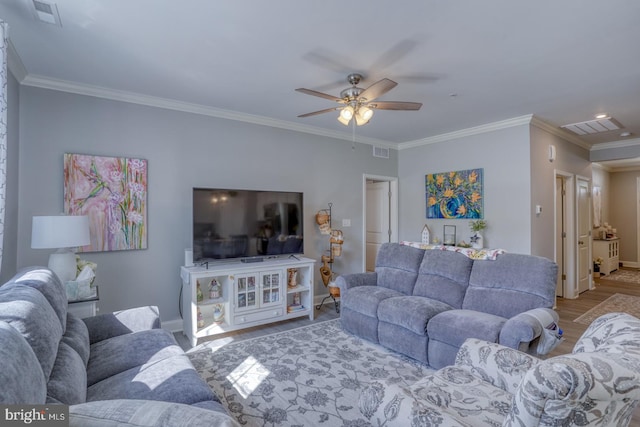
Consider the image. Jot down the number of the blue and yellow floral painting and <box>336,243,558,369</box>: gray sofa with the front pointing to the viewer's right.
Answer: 0

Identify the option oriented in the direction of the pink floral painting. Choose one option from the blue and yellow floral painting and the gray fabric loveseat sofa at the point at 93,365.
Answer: the blue and yellow floral painting

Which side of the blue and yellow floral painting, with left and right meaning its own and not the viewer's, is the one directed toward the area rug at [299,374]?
front

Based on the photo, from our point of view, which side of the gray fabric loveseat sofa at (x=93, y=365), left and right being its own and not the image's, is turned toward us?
right

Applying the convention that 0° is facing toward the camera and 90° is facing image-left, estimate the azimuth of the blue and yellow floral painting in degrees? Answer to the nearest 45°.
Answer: approximately 45°

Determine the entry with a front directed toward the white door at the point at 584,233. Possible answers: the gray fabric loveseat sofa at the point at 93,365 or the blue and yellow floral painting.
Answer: the gray fabric loveseat sofa

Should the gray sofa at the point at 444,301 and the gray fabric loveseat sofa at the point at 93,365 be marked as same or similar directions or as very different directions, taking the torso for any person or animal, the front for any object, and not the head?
very different directions

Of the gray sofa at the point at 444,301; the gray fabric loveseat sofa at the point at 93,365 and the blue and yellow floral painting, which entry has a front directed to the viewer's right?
the gray fabric loveseat sofa

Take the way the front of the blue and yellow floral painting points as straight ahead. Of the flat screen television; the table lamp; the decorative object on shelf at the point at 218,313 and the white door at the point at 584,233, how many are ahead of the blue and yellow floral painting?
3

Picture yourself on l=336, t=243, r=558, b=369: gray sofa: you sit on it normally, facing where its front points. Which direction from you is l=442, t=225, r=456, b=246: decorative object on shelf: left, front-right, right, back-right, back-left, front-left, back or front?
back-right

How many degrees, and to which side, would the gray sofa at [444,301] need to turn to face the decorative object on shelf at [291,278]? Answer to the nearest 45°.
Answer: approximately 45° to its right

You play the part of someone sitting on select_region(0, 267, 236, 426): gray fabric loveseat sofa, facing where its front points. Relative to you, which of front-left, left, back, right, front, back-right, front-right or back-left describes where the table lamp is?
left
